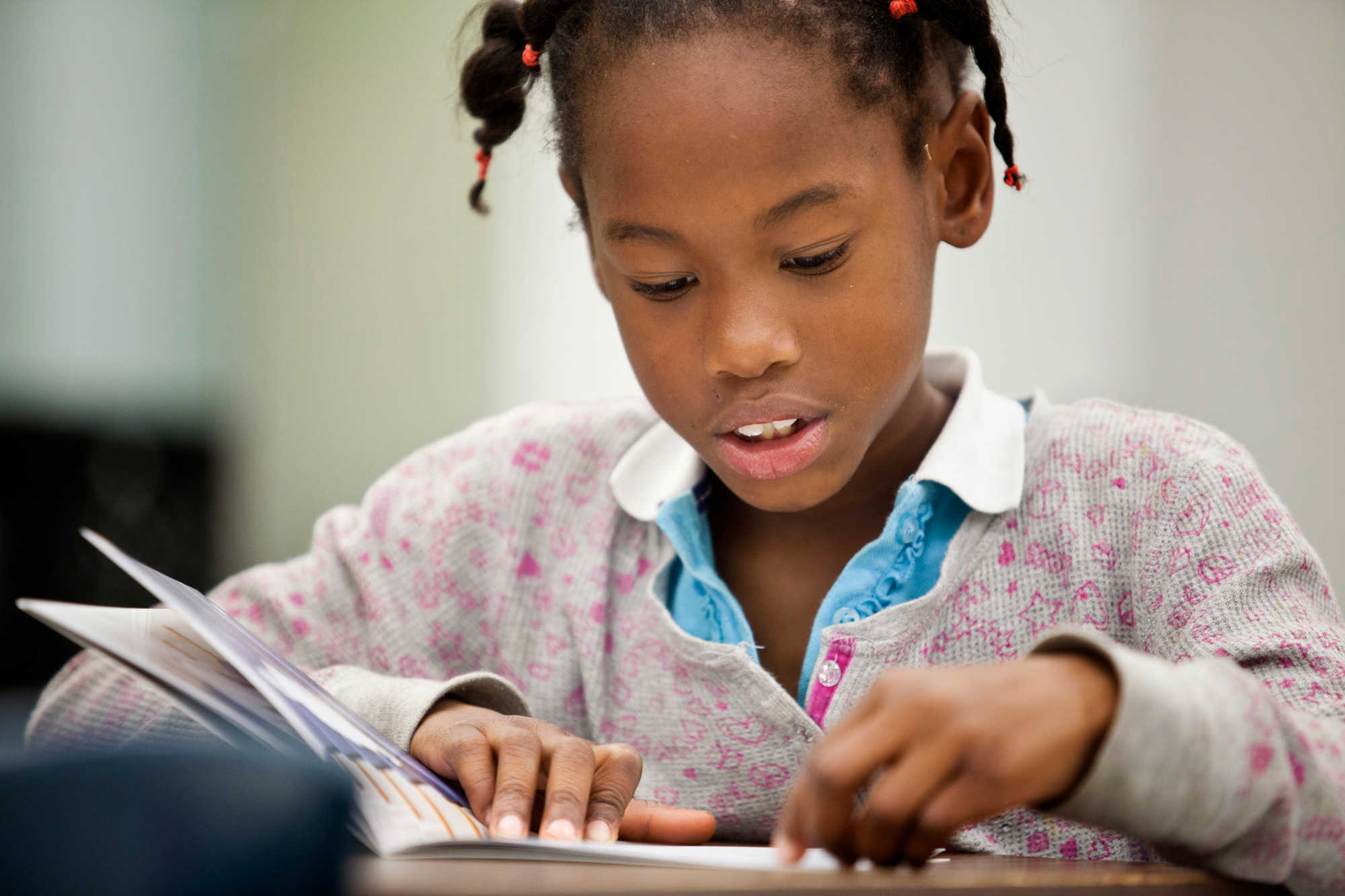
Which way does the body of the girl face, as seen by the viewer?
toward the camera

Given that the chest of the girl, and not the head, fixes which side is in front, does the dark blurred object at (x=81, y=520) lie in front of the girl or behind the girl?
behind
